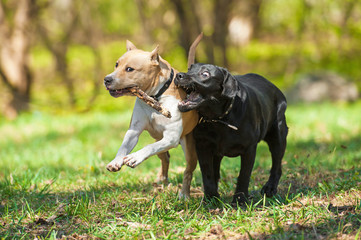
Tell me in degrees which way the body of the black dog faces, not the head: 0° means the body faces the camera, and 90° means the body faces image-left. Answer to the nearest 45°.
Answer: approximately 45°

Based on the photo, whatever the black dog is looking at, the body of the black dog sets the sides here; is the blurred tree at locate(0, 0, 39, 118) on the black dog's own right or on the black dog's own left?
on the black dog's own right

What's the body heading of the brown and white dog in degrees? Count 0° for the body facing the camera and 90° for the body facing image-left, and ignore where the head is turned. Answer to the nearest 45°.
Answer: approximately 45°

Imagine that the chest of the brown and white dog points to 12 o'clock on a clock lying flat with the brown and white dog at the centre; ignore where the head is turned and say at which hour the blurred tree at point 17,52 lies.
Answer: The blurred tree is roughly at 4 o'clock from the brown and white dog.

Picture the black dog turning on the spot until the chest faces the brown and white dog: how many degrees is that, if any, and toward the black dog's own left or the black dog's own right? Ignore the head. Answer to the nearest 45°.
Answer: approximately 45° to the black dog's own right

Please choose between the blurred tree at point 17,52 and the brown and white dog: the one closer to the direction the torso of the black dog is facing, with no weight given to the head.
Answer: the brown and white dog
